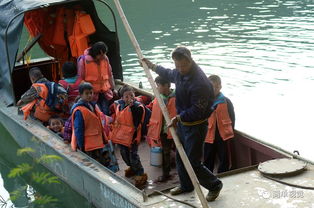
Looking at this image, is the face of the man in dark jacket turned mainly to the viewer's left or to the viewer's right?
to the viewer's left

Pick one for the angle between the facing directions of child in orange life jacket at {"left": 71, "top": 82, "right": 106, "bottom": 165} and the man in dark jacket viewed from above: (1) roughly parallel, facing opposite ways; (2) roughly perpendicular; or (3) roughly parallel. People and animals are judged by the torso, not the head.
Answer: roughly perpendicular

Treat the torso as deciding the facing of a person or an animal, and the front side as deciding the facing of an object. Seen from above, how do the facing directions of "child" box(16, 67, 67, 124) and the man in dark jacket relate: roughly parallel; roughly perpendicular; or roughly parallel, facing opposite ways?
roughly perpendicular

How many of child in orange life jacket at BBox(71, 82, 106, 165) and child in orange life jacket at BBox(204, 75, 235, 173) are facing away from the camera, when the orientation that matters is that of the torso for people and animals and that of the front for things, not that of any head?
0
